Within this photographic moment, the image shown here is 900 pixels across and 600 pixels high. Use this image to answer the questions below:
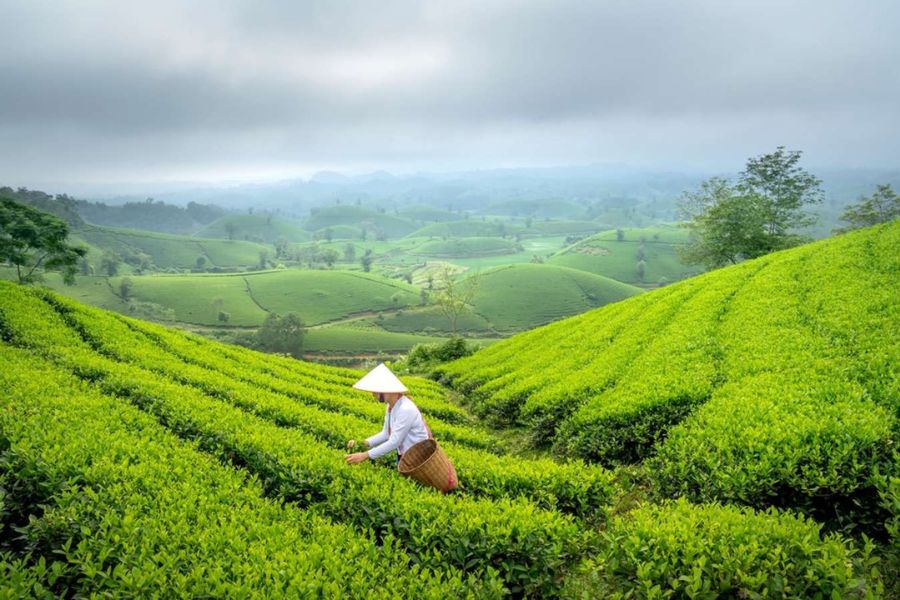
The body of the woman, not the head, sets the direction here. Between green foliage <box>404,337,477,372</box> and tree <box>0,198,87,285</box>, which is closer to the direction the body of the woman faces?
the tree

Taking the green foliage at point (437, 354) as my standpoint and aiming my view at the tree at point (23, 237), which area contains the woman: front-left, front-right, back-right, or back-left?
back-left

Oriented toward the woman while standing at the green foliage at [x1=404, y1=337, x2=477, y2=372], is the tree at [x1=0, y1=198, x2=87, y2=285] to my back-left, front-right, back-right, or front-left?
back-right

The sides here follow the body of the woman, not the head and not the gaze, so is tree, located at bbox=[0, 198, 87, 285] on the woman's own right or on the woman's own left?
on the woman's own right

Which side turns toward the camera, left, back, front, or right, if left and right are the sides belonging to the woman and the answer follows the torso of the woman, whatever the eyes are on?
left

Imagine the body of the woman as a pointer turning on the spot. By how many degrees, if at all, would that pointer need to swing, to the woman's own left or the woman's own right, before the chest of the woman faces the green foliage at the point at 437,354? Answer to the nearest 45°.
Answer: approximately 90° to the woman's own right
